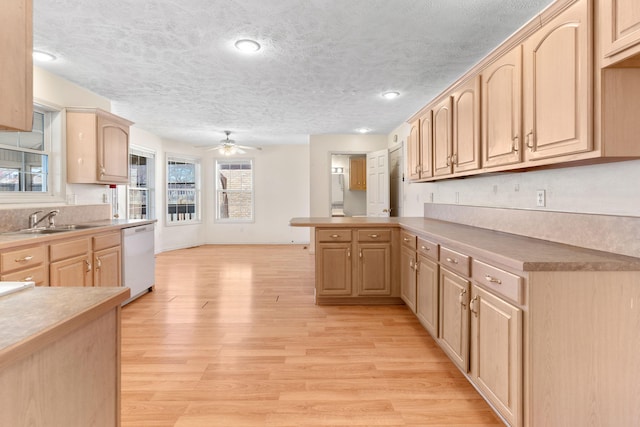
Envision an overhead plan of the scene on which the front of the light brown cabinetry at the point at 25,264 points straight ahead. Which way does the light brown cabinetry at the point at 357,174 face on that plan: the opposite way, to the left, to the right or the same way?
to the right

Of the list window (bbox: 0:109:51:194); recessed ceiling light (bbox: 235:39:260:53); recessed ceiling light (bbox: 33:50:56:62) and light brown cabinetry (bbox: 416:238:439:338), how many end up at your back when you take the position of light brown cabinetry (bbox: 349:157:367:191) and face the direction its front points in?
0

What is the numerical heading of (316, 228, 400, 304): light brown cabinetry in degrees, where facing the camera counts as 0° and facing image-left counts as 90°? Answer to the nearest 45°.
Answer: approximately 0°

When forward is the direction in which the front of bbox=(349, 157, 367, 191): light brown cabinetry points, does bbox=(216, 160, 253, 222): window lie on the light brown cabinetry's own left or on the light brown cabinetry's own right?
on the light brown cabinetry's own right

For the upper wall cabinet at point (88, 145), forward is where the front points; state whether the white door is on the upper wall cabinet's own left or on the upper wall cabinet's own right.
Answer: on the upper wall cabinet's own left

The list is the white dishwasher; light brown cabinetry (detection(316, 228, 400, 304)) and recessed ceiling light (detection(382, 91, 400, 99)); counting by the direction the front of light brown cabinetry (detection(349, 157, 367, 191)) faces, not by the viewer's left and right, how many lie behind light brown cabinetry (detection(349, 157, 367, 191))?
0

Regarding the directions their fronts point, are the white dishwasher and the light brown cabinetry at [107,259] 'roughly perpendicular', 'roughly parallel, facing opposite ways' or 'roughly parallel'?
roughly parallel

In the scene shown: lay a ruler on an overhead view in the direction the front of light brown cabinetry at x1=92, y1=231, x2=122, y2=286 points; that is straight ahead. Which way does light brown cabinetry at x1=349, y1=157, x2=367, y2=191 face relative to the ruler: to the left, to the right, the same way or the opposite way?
to the right

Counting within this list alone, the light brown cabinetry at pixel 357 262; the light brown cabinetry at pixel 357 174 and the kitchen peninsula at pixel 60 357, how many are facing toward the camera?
2

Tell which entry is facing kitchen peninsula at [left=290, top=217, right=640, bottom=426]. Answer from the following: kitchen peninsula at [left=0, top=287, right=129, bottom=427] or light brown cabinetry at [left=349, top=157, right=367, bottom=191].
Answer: the light brown cabinetry

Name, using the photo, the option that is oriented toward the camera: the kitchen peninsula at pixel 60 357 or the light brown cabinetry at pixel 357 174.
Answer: the light brown cabinetry

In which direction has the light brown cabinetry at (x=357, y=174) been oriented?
toward the camera

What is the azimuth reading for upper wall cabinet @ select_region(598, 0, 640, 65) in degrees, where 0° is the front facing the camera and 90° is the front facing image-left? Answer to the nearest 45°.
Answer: approximately 45°

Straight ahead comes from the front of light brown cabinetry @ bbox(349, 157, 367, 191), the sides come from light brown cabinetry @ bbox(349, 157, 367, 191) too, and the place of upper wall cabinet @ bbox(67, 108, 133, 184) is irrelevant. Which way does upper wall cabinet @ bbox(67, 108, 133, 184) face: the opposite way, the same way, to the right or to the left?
to the left

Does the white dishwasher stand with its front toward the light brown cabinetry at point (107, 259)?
no

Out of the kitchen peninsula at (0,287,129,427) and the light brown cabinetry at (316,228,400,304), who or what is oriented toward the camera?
the light brown cabinetry

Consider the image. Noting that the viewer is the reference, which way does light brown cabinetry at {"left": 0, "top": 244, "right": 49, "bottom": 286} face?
facing the viewer and to the right of the viewer

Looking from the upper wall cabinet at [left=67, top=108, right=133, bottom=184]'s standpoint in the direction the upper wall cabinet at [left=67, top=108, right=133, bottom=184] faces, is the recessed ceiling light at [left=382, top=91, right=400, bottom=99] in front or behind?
in front
